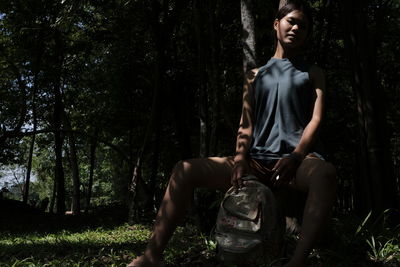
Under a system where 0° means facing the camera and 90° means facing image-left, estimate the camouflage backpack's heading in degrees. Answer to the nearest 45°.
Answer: approximately 45°

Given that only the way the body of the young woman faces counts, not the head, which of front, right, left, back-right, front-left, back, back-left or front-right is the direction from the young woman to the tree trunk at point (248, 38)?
back

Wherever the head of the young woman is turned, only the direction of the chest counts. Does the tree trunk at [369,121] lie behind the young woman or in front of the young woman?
behind

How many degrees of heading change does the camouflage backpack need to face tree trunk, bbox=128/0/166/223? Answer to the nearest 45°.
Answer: approximately 135° to its right

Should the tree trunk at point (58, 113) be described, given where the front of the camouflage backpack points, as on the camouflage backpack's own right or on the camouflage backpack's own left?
on the camouflage backpack's own right

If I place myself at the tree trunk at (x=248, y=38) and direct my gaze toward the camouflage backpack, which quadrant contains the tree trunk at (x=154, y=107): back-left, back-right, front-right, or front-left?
back-right
